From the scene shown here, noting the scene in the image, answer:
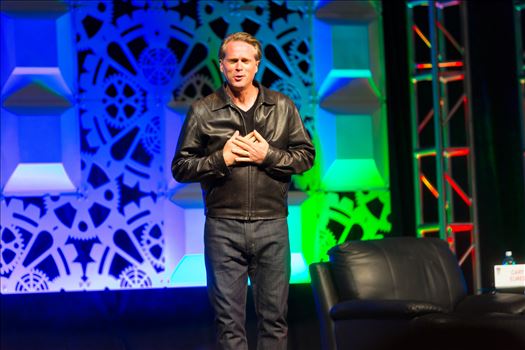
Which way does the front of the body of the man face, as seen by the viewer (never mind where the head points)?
toward the camera

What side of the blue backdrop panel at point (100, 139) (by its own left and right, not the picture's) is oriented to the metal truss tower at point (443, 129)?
left

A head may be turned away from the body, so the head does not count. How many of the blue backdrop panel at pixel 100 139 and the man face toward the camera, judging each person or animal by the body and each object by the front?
2

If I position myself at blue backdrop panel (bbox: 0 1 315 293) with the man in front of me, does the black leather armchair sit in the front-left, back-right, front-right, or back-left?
front-left

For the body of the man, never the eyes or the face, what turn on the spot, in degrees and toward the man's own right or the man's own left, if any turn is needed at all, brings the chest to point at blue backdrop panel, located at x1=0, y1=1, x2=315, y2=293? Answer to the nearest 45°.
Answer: approximately 135° to the man's own right

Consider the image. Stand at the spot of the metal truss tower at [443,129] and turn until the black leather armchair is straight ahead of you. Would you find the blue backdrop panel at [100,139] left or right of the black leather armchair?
right

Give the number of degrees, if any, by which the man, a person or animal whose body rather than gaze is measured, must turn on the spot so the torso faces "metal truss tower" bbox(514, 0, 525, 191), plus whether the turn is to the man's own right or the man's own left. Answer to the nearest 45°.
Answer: approximately 135° to the man's own left

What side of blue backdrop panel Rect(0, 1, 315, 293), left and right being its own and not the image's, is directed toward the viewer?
front

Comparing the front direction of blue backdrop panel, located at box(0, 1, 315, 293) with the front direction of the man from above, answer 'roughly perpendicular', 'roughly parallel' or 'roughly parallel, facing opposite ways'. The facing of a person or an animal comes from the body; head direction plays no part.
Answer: roughly parallel

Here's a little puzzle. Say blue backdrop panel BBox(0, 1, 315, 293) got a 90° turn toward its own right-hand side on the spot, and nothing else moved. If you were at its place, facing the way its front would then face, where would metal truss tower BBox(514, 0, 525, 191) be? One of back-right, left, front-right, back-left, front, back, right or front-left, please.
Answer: back

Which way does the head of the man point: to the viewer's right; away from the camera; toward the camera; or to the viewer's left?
toward the camera

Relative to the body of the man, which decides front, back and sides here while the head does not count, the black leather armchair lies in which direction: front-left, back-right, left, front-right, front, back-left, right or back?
back-left
